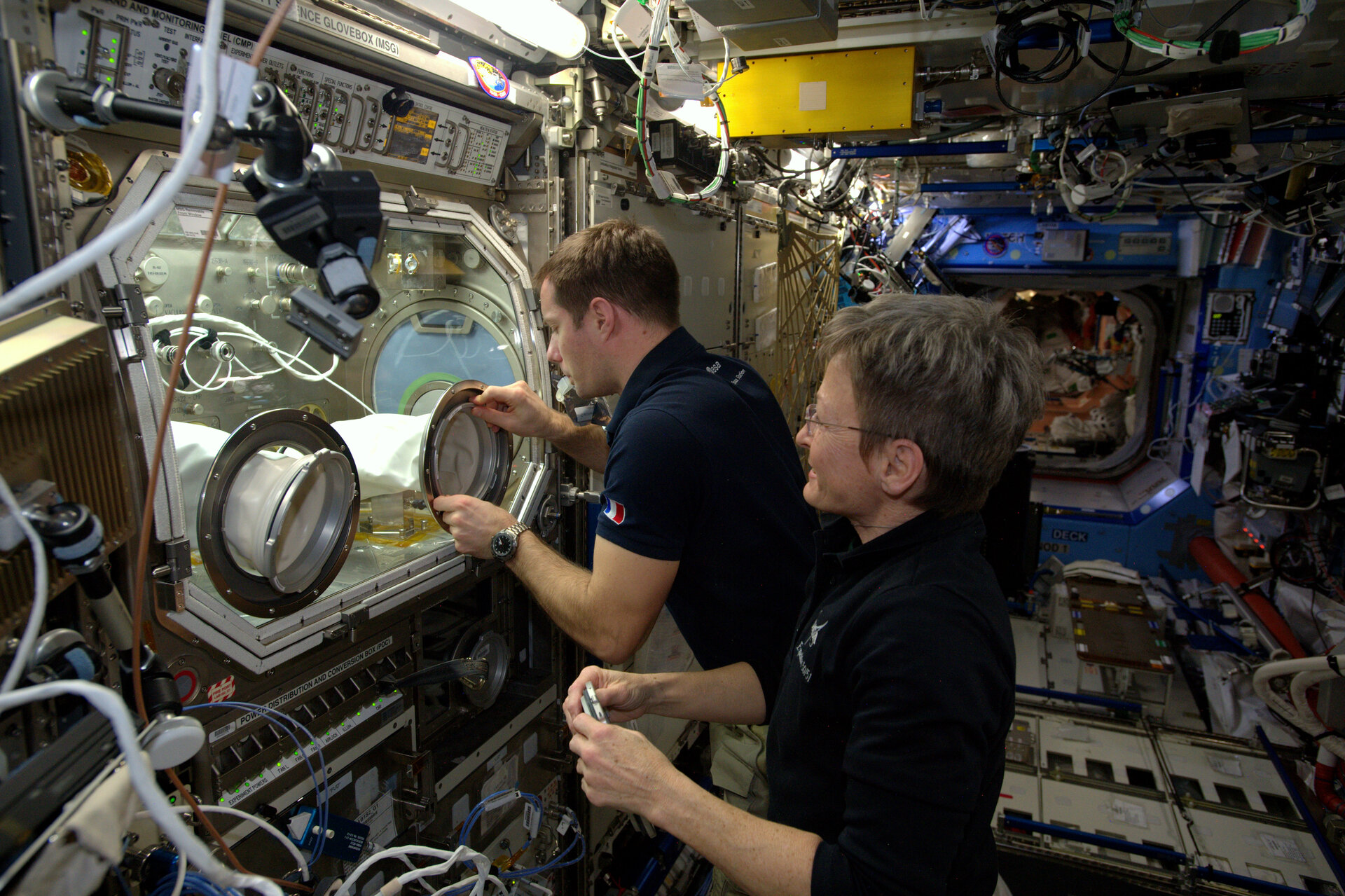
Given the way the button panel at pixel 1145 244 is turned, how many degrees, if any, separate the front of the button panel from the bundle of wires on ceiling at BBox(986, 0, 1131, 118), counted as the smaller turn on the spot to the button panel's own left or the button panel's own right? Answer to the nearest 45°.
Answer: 0° — it already faces it

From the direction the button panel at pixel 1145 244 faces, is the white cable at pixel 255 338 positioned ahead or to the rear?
ahead

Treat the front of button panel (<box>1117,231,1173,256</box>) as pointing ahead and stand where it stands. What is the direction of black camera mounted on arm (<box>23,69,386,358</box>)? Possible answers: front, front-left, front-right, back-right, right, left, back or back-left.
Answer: front

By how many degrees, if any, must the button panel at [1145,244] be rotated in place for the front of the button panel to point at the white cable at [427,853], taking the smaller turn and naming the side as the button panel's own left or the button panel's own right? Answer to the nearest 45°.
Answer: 0° — it already faces it

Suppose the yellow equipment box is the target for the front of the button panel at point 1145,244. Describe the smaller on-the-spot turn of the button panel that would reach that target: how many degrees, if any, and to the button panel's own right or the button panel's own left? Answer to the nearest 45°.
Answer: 0° — it already faces it

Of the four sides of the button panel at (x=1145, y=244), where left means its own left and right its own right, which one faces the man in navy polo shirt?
front

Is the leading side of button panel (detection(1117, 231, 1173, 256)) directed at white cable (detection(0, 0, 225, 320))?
yes

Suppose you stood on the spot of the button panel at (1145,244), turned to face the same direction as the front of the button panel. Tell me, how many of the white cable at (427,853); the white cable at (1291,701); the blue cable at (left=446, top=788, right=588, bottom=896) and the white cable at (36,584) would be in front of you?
4

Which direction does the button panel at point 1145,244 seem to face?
toward the camera

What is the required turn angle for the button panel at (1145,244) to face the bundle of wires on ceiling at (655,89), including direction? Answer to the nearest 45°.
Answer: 0° — it already faces it

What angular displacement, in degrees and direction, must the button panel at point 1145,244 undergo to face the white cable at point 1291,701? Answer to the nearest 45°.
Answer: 0° — it already faces it

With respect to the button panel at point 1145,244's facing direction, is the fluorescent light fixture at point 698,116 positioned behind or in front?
in front

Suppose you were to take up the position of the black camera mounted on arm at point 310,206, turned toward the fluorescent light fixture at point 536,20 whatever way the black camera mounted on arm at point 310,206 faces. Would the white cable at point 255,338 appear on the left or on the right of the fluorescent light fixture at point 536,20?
left

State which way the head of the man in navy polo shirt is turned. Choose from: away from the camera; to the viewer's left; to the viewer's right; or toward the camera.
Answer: to the viewer's left

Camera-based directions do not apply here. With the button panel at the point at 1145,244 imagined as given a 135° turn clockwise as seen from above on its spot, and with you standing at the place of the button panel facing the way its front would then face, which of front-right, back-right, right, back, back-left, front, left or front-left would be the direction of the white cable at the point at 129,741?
back-left
